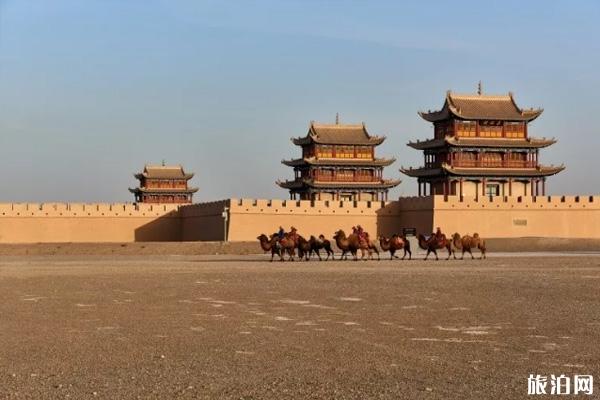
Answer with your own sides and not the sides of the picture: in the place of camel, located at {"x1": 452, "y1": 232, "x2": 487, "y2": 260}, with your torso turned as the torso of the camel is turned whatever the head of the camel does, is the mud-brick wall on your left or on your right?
on your right

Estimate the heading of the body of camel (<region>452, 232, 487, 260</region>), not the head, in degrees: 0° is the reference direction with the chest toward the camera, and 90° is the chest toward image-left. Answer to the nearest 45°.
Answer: approximately 90°

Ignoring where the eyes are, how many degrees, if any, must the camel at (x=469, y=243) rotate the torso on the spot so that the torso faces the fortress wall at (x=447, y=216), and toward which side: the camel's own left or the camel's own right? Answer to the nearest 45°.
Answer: approximately 90° to the camel's own right

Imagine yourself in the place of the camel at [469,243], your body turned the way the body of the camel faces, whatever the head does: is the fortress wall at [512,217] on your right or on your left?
on your right

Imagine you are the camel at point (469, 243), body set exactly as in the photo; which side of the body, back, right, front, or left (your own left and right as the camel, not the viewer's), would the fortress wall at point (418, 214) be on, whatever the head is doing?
right

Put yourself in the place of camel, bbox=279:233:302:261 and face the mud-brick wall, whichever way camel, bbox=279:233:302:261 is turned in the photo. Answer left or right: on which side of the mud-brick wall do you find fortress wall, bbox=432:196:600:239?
right
